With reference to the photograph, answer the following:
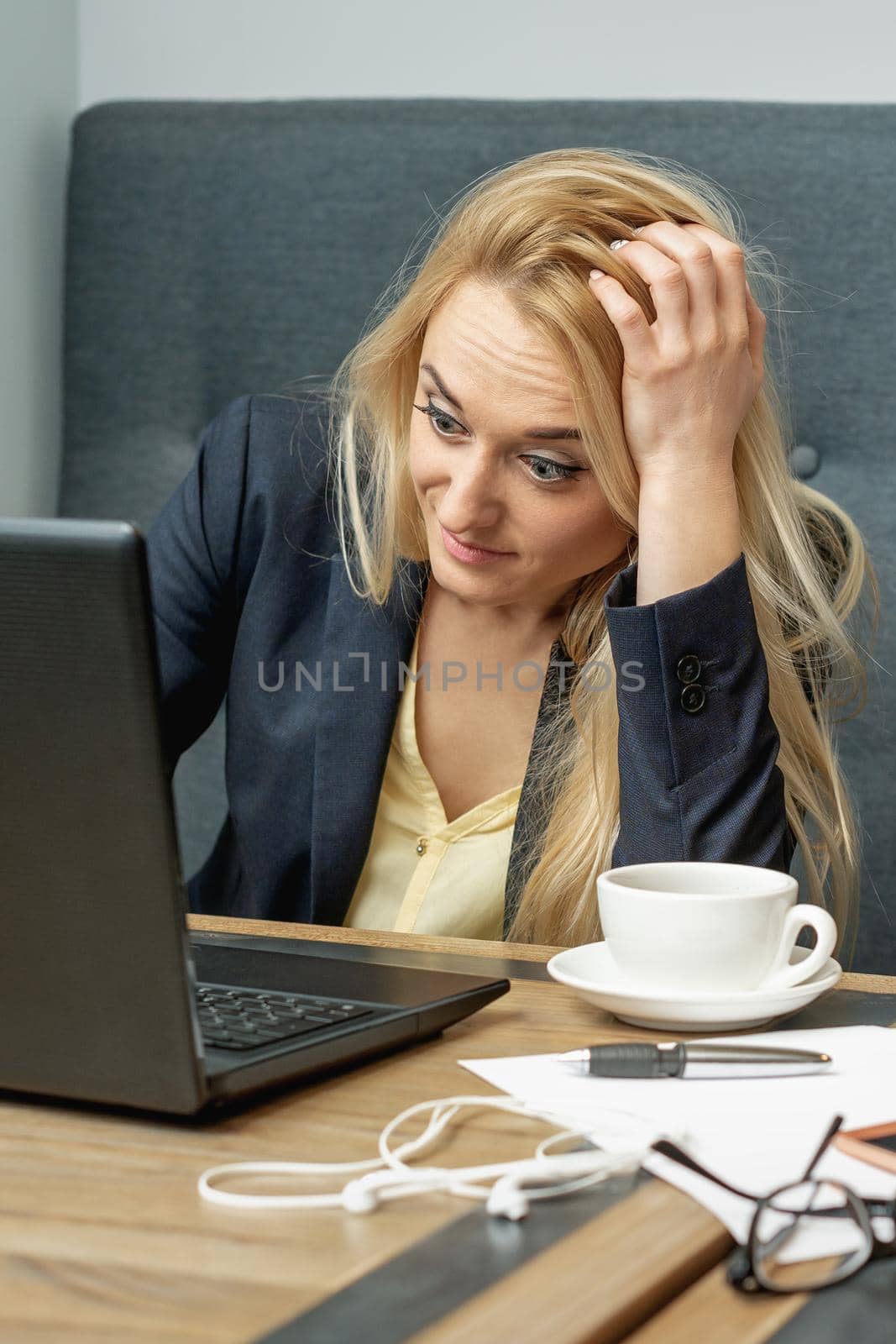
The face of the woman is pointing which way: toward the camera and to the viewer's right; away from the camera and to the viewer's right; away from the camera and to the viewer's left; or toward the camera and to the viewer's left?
toward the camera and to the viewer's left

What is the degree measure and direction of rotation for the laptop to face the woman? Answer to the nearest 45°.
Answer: approximately 45° to its left

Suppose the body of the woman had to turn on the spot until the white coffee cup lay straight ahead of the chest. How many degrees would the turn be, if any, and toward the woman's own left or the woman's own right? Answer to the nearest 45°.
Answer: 0° — they already face it

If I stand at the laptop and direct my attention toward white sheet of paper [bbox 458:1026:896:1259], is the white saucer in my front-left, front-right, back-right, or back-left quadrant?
front-left

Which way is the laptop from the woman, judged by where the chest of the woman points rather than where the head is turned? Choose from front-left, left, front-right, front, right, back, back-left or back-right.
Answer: front

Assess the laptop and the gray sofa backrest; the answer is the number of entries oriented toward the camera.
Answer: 1

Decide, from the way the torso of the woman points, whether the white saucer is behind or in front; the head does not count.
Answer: in front

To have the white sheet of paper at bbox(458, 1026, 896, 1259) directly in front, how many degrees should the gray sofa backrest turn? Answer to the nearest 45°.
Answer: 0° — it already faces it

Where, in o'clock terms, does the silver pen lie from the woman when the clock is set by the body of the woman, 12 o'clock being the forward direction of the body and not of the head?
The silver pen is roughly at 12 o'clock from the woman.

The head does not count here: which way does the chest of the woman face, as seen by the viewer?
toward the camera

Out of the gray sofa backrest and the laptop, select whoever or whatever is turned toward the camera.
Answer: the gray sofa backrest

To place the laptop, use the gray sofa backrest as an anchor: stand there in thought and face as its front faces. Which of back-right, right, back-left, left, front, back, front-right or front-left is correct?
front

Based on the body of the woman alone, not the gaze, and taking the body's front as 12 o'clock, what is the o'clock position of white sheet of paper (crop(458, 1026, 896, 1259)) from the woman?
The white sheet of paper is roughly at 12 o'clock from the woman.

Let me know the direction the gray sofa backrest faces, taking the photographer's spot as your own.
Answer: facing the viewer

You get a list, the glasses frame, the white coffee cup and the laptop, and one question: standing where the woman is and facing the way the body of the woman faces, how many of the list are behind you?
0

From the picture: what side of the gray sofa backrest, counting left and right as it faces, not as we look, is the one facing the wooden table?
front
